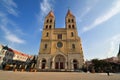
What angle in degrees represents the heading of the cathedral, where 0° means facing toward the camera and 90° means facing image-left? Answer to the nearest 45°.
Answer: approximately 0°
